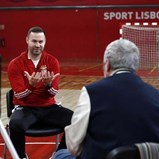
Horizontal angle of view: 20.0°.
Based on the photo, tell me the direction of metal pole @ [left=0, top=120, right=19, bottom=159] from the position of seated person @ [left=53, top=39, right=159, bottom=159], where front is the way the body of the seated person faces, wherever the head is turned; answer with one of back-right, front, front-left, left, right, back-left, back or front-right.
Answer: front-left

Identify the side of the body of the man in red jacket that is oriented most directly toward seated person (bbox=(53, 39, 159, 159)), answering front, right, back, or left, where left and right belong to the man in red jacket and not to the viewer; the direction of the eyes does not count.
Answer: front

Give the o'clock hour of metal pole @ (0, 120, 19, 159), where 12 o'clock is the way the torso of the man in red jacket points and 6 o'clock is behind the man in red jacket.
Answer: The metal pole is roughly at 12 o'clock from the man in red jacket.

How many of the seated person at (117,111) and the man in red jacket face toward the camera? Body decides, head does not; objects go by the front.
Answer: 1

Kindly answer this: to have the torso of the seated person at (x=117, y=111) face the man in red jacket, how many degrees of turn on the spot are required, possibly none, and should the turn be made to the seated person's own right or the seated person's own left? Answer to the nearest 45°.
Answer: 0° — they already face them

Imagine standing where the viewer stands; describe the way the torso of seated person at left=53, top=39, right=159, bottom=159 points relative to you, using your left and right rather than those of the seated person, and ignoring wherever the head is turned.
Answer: facing away from the viewer and to the left of the viewer

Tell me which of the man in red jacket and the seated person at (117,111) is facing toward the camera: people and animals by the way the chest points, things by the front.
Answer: the man in red jacket

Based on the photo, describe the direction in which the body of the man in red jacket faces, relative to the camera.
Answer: toward the camera

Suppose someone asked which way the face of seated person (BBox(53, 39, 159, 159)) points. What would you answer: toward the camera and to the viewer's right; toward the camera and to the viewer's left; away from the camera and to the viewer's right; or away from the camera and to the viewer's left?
away from the camera and to the viewer's left
